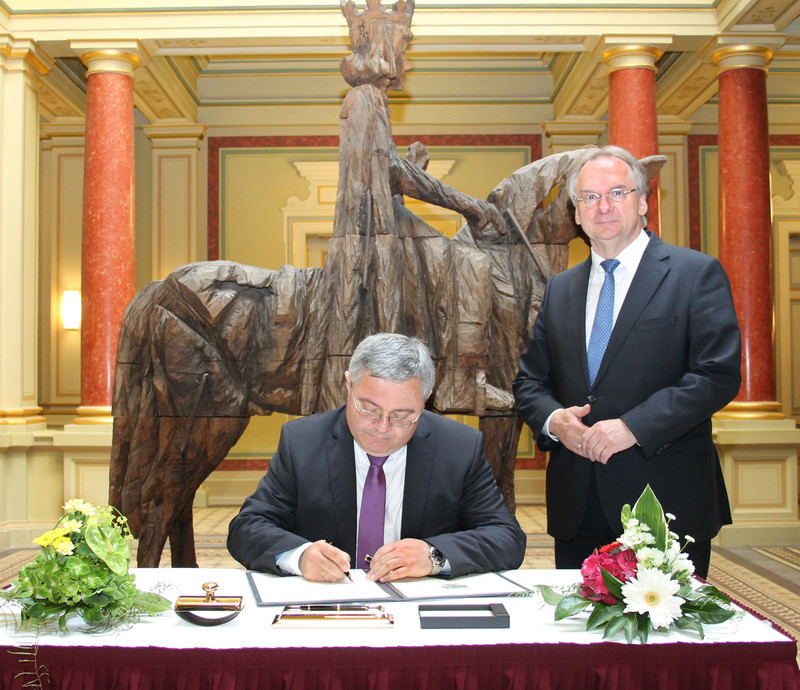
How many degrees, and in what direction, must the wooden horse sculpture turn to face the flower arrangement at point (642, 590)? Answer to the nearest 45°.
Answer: approximately 90° to its right

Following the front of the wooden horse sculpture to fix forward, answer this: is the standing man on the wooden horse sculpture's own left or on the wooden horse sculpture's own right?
on the wooden horse sculpture's own right

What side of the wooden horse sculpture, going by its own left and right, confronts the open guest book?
right

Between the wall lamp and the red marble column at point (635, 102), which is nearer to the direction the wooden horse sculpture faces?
the red marble column

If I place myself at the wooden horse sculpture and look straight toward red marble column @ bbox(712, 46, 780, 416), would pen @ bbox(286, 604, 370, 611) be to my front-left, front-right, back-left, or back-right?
back-right

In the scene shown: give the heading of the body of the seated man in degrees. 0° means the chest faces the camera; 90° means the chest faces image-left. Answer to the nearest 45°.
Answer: approximately 0°

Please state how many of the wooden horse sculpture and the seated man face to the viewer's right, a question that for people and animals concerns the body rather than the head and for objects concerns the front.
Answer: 1

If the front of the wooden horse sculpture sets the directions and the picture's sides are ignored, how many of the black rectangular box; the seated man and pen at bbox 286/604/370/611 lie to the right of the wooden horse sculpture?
3

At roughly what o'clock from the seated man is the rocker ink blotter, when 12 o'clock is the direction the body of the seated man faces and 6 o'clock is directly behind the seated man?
The rocker ink blotter is roughly at 1 o'clock from the seated man.

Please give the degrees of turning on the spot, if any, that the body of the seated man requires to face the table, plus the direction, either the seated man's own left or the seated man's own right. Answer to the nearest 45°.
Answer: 0° — they already face it

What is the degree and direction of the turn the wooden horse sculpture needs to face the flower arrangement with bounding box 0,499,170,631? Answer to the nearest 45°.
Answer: approximately 90° to its right

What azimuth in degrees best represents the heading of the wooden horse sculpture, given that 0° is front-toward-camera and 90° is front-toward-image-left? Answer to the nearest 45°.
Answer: approximately 270°

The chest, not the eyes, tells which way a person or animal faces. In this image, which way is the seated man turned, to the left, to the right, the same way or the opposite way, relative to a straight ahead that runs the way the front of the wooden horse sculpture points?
to the right

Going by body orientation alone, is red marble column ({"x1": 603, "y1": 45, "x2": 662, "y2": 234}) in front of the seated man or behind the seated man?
behind

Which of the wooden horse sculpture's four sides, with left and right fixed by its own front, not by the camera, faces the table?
right
